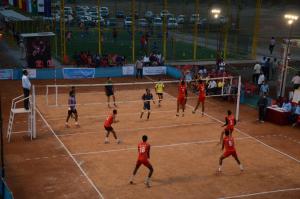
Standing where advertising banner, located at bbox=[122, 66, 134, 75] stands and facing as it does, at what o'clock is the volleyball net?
The volleyball net is roughly at 12 o'clock from the advertising banner.

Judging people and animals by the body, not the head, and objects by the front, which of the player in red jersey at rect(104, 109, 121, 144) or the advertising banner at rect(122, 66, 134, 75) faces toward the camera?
the advertising banner

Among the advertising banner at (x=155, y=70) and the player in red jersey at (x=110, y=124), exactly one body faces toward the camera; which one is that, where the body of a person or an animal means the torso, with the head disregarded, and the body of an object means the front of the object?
the advertising banner

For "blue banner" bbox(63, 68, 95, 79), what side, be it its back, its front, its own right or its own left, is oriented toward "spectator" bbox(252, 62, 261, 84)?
left

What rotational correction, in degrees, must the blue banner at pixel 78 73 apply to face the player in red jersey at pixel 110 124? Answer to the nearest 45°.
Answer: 0° — it already faces them

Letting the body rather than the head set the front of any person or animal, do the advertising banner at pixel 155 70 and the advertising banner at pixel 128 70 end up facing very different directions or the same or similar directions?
same or similar directions

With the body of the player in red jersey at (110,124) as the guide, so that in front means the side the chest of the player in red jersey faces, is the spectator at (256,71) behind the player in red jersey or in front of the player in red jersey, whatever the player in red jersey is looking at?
in front

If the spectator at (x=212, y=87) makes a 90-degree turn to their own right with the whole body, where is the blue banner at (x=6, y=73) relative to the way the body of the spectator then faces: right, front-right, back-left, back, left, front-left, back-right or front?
front-left

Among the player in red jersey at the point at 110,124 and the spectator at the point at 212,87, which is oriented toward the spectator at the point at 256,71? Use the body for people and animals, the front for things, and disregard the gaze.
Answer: the player in red jersey

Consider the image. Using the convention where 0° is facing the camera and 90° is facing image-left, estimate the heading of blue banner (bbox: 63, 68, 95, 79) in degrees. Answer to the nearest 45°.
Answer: approximately 0°

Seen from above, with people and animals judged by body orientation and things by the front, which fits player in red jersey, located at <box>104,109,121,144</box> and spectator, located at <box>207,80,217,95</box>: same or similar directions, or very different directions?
very different directions

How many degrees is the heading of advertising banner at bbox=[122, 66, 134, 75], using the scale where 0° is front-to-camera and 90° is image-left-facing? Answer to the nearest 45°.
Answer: approximately 0°

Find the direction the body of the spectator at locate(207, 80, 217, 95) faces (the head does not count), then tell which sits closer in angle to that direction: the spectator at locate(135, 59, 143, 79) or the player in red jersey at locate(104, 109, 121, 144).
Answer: the player in red jersey

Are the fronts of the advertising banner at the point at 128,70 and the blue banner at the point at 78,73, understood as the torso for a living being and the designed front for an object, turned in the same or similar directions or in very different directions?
same or similar directions

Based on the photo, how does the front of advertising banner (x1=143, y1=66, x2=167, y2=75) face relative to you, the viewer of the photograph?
facing the viewer

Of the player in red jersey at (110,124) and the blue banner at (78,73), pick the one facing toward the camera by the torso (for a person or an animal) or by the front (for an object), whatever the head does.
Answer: the blue banner

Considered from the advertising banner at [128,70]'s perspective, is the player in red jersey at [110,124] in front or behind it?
in front

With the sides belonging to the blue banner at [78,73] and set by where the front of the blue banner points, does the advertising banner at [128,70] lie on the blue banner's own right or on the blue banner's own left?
on the blue banner's own left
